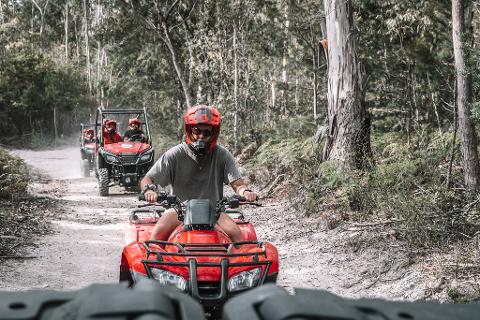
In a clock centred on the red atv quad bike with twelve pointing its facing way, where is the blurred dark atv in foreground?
The blurred dark atv in foreground is roughly at 12 o'clock from the red atv quad bike.

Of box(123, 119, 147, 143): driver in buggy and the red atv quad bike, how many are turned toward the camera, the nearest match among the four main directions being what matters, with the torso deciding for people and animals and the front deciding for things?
2

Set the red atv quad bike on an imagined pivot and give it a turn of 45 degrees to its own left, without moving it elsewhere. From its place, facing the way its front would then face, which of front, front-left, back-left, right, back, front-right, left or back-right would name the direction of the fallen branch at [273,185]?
back-left

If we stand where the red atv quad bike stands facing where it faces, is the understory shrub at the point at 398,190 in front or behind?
behind

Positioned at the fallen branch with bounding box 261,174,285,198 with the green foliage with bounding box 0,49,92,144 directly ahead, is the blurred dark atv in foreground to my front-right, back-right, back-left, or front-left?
back-left

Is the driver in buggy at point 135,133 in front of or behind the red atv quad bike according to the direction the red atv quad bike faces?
behind

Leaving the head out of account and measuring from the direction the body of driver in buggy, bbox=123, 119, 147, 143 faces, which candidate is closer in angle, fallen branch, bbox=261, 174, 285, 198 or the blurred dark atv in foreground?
the blurred dark atv in foreground

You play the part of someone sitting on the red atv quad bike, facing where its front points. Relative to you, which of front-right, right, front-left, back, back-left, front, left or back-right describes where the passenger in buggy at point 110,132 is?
back

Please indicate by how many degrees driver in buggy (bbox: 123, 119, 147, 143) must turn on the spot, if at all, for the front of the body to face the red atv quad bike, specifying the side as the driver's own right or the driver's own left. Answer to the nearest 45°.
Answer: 0° — they already face it

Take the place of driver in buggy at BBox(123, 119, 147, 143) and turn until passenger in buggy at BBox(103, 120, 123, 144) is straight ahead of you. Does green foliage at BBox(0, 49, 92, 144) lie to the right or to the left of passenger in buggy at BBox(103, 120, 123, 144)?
right
